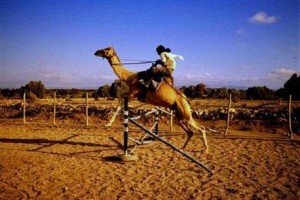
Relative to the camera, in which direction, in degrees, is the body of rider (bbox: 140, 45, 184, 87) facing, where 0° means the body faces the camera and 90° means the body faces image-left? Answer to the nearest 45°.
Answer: approximately 90°

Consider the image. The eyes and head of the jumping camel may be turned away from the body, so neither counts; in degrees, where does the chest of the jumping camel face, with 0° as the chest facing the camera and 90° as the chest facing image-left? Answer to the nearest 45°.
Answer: approximately 90°
